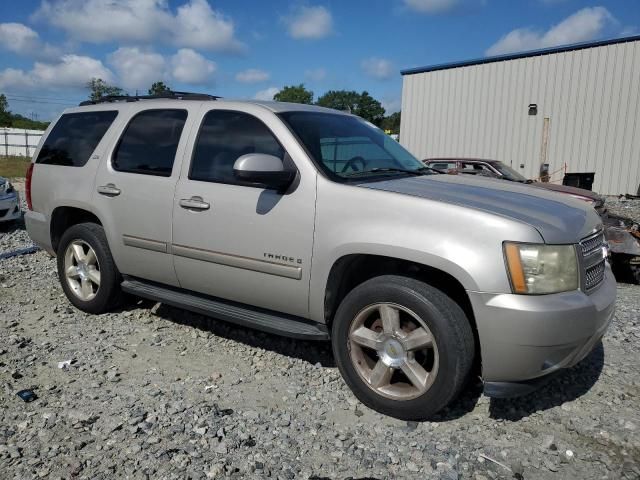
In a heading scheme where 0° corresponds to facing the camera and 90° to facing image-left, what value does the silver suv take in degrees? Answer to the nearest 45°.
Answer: approximately 315°

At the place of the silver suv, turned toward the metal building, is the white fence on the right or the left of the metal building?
left

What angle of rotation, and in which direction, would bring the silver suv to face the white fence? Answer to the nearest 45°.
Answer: approximately 180°

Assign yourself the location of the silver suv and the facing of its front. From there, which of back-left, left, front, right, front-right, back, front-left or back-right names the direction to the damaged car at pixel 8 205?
back

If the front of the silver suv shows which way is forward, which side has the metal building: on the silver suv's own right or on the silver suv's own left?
on the silver suv's own left

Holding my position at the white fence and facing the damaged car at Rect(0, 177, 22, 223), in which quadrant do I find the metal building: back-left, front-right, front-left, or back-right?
front-left
